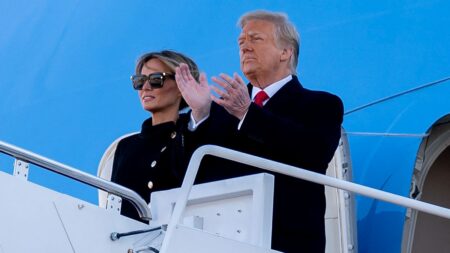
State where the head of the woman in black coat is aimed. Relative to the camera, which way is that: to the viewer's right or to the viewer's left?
to the viewer's left

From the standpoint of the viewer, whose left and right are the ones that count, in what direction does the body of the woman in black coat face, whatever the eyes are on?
facing the viewer and to the left of the viewer
